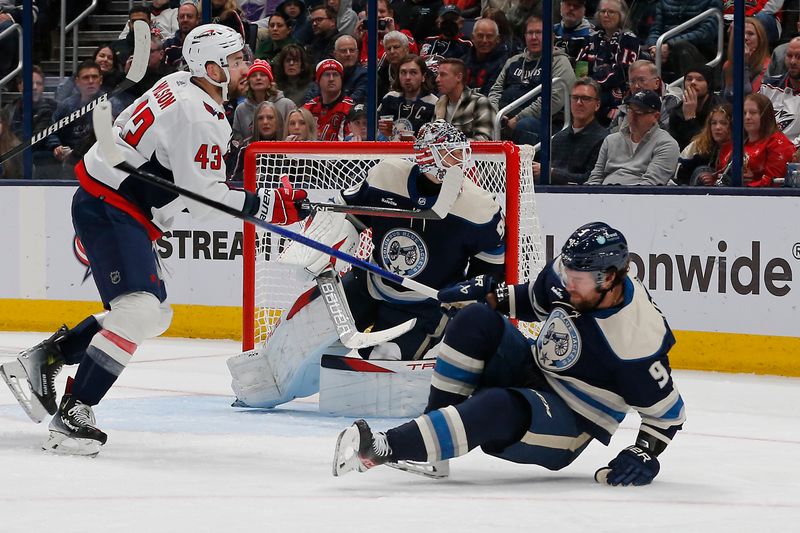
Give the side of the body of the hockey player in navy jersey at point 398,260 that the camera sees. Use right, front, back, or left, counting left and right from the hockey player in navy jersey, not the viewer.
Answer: front

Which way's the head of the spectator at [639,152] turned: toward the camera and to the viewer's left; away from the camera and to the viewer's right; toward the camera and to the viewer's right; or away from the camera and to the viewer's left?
toward the camera and to the viewer's left

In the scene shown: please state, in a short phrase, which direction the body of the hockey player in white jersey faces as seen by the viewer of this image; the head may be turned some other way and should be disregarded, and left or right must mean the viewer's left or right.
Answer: facing to the right of the viewer

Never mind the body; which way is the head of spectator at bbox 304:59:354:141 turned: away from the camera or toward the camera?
toward the camera

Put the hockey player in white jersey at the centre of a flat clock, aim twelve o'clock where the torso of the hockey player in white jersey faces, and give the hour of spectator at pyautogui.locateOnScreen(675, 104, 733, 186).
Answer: The spectator is roughly at 11 o'clock from the hockey player in white jersey.

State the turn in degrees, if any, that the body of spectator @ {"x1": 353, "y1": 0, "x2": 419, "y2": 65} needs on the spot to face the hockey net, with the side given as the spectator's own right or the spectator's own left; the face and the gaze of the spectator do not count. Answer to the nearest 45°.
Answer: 0° — they already face it

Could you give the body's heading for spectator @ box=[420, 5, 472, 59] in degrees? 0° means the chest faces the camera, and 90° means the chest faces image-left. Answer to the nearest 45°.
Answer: approximately 0°

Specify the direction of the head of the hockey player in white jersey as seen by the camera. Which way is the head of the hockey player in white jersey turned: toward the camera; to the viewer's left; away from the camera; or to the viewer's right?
to the viewer's right

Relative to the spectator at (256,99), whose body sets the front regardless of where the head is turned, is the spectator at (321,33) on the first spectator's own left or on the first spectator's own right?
on the first spectator's own left

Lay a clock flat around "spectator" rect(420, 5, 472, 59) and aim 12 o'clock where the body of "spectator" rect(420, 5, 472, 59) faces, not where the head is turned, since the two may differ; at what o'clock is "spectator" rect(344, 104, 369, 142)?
"spectator" rect(344, 104, 369, 142) is roughly at 2 o'clock from "spectator" rect(420, 5, 472, 59).

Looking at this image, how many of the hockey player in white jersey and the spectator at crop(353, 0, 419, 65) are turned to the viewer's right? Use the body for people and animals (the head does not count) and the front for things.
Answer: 1

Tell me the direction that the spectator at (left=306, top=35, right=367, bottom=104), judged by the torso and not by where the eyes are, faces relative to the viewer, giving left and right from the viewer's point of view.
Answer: facing the viewer

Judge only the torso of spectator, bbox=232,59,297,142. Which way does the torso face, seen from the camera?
toward the camera
